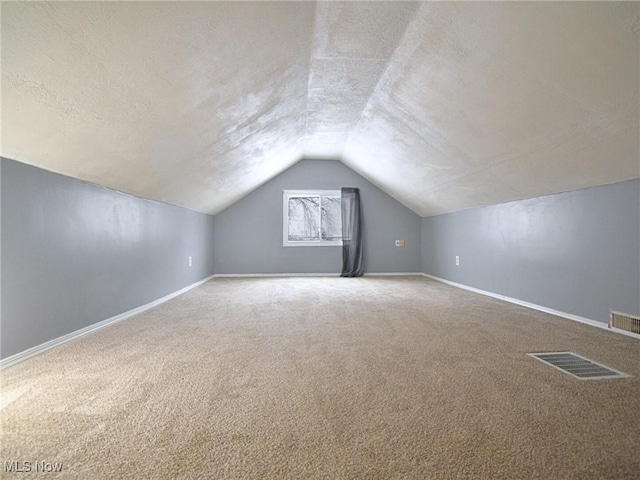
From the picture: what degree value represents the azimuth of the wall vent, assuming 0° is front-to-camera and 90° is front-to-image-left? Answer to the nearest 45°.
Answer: approximately 45°
